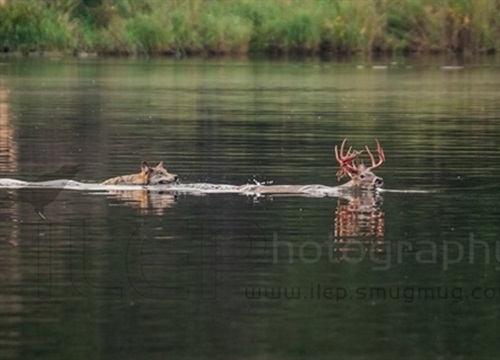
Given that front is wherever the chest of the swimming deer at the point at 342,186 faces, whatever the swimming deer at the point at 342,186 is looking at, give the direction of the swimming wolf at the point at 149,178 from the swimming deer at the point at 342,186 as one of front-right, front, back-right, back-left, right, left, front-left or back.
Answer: back

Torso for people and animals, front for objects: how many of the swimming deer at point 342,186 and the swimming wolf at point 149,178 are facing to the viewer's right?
2

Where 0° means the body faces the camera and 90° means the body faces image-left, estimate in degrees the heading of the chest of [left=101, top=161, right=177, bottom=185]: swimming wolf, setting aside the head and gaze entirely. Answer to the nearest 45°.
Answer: approximately 270°

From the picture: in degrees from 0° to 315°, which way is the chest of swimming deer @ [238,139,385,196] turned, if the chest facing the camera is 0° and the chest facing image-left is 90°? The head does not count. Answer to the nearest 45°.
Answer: approximately 270°

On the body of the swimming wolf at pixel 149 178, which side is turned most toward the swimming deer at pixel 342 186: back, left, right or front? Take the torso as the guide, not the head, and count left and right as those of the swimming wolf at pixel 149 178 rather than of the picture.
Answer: front
